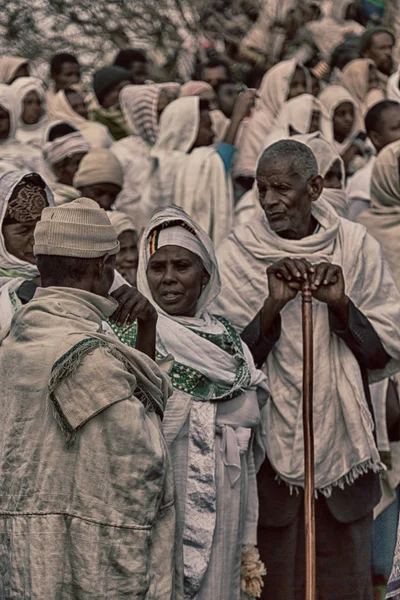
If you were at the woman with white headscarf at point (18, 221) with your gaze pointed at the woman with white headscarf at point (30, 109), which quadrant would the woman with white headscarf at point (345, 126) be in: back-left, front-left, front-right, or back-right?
front-right

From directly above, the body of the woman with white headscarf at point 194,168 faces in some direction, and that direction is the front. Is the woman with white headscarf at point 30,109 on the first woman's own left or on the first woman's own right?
on the first woman's own left

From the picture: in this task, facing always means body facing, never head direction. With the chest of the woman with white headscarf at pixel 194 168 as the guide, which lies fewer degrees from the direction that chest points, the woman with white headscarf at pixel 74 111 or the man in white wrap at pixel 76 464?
the woman with white headscarf

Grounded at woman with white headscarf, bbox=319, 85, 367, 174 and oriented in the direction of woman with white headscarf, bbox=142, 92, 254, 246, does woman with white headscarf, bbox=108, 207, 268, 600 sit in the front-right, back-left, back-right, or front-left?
front-left

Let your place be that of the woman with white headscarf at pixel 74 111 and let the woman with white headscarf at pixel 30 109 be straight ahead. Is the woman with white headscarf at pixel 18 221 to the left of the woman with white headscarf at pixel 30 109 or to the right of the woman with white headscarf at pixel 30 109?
left

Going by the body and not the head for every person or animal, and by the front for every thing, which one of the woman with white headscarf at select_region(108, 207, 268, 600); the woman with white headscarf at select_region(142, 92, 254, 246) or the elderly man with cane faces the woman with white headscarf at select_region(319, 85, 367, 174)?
the woman with white headscarf at select_region(142, 92, 254, 246)

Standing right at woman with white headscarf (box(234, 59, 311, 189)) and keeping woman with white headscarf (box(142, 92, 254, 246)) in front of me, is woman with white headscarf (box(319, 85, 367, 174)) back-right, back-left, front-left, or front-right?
back-left

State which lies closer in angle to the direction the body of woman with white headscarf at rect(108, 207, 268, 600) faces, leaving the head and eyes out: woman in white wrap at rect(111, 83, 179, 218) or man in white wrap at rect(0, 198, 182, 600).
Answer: the man in white wrap

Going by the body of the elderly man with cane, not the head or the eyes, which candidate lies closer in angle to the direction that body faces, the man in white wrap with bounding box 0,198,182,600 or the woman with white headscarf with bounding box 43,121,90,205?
the man in white wrap

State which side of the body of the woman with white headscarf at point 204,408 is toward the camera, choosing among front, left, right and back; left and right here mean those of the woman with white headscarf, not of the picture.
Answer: front

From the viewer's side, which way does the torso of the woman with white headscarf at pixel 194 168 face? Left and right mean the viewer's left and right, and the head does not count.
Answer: facing away from the viewer and to the right of the viewer

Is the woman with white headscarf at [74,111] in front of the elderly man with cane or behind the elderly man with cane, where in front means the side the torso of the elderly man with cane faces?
behind

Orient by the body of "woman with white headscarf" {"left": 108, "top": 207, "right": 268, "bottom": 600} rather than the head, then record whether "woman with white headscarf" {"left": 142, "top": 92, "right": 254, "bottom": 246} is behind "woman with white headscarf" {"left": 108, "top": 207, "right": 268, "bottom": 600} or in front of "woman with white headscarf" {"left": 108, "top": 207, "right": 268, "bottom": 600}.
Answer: behind

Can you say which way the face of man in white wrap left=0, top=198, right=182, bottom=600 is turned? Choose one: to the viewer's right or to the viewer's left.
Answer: to the viewer's right

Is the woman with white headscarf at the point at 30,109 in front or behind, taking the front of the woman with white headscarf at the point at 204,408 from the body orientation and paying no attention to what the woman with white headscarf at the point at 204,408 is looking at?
behind

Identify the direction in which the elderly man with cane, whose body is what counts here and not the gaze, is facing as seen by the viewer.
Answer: toward the camera
